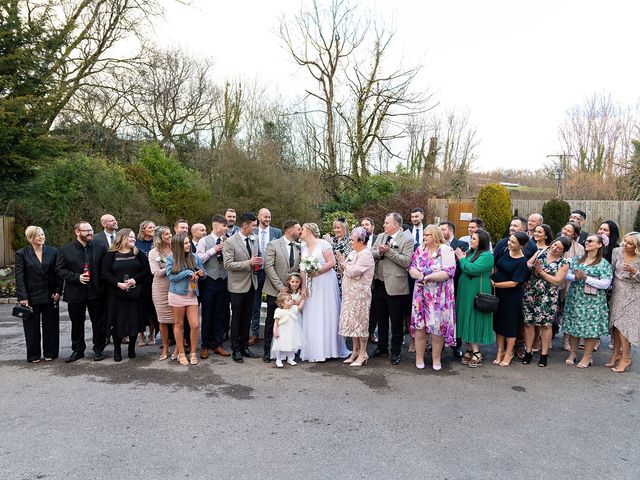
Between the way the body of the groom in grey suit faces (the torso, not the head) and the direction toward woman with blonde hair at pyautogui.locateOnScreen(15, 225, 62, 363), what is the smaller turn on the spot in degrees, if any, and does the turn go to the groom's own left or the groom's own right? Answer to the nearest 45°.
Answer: approximately 135° to the groom's own right

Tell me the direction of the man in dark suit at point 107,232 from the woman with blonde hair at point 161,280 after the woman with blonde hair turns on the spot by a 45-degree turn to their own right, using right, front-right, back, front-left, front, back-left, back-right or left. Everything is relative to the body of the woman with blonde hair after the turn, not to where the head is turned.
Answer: back-right

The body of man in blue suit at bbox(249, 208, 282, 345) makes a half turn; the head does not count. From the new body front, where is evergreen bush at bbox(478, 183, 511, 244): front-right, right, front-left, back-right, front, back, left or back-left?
front-right

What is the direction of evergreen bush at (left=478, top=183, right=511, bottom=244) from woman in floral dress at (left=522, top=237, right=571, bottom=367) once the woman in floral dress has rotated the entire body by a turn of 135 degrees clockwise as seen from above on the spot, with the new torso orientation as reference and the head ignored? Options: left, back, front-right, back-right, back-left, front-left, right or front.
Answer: front

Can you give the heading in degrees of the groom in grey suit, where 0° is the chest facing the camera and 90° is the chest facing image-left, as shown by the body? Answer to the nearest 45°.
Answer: approximately 315°

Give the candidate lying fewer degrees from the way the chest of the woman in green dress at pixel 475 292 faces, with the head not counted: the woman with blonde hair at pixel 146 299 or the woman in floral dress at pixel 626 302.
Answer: the woman with blonde hair

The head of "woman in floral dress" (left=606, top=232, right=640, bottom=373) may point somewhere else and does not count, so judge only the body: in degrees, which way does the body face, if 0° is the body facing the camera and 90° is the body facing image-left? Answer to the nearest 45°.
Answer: approximately 45°

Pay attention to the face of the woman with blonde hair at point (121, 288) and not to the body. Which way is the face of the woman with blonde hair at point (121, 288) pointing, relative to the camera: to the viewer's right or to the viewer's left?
to the viewer's right

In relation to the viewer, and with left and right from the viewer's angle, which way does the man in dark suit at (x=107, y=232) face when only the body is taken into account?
facing the viewer and to the right of the viewer

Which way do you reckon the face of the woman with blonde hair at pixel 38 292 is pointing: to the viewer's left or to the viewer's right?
to the viewer's right

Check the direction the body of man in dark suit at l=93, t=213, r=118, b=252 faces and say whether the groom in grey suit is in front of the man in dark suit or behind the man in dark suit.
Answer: in front

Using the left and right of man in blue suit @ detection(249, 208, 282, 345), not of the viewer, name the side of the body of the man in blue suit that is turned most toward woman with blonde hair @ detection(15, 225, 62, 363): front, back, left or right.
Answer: right

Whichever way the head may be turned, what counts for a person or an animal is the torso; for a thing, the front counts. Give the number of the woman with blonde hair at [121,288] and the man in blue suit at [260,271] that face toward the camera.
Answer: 2
